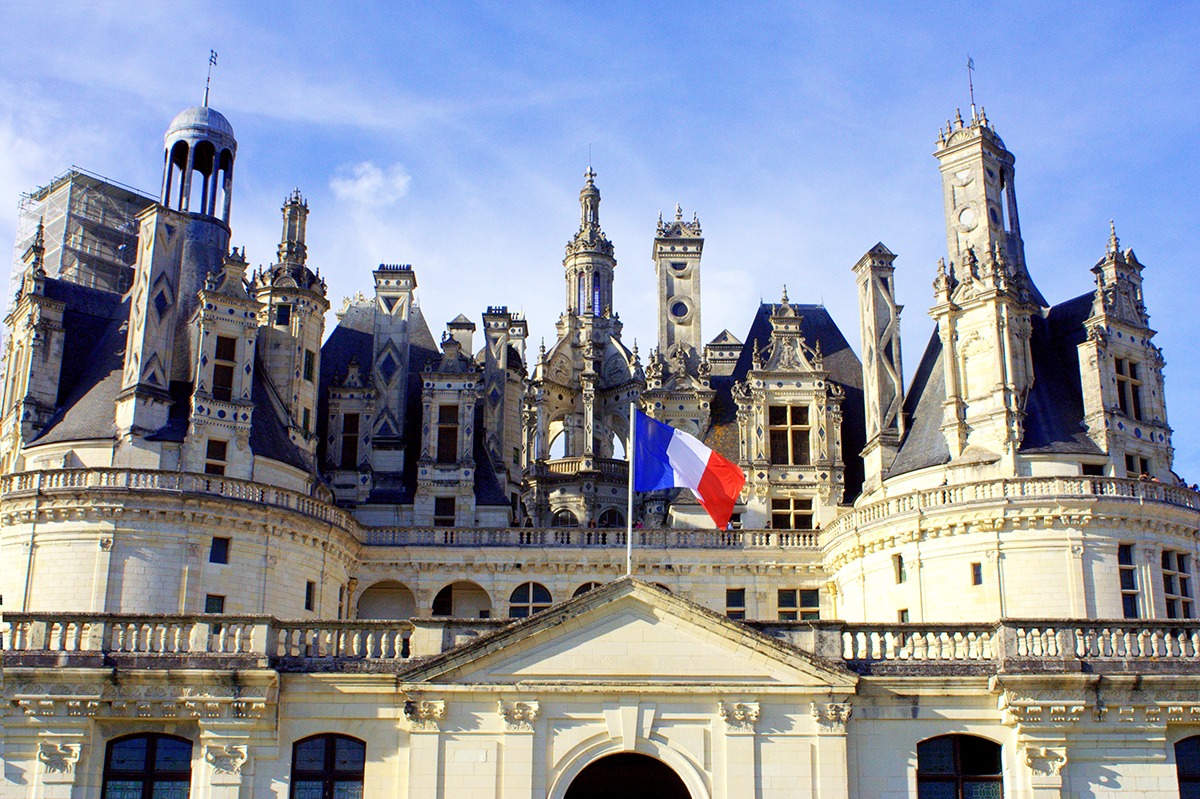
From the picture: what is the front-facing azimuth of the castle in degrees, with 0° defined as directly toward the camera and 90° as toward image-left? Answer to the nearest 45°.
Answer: approximately 0°
